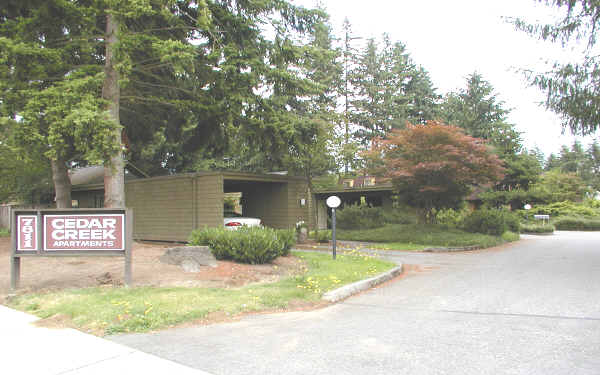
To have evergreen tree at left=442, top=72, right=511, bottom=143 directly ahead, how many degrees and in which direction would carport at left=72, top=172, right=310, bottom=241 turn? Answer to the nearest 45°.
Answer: approximately 90° to its left

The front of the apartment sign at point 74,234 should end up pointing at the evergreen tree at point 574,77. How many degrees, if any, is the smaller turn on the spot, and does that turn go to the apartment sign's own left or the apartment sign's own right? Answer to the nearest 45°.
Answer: approximately 90° to the apartment sign's own left

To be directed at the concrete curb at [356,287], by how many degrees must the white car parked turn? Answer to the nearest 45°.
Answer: approximately 90° to its right

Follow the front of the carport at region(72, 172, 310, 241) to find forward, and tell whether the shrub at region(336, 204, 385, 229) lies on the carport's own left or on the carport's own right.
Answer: on the carport's own left

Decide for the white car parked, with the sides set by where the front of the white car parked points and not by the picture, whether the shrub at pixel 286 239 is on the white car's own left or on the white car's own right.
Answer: on the white car's own right

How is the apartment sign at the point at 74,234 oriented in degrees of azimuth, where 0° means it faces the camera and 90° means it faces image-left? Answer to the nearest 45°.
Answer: approximately 0°
